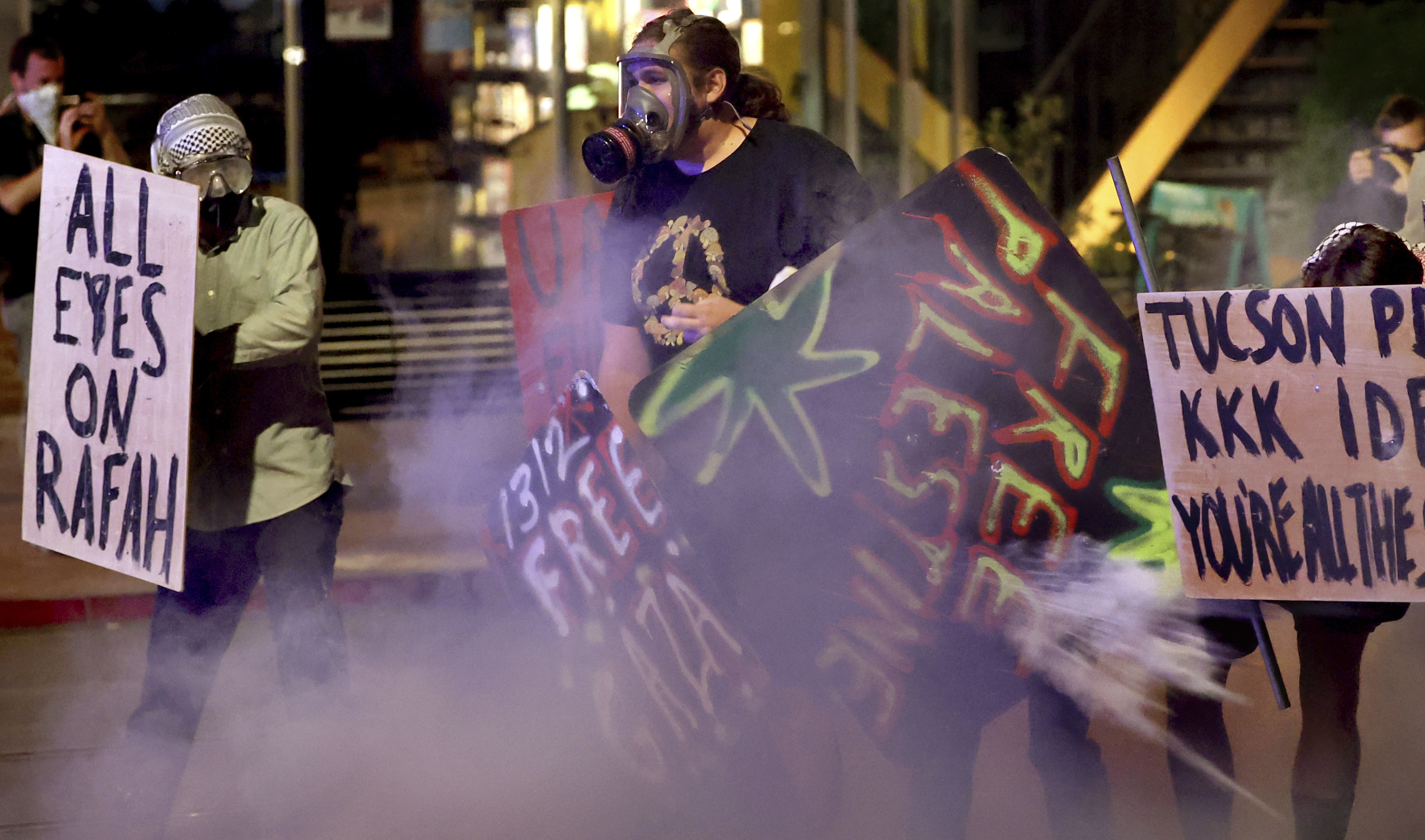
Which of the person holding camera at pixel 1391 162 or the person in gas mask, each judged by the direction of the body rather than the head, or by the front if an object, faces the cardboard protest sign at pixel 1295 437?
the person holding camera

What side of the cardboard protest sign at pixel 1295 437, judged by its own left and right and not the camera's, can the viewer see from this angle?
front

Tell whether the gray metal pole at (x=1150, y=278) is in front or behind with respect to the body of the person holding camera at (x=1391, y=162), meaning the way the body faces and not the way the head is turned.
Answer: in front

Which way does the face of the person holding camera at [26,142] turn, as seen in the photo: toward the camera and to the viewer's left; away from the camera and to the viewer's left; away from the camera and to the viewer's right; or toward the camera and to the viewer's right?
toward the camera and to the viewer's right

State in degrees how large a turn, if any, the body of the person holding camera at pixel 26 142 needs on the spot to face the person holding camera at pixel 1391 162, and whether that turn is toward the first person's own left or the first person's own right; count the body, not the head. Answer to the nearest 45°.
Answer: approximately 45° to the first person's own left

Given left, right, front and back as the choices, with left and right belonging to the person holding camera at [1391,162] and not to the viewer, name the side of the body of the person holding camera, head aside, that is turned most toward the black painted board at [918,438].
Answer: front

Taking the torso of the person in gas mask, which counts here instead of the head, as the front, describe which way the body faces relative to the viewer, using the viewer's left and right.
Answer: facing the viewer and to the left of the viewer

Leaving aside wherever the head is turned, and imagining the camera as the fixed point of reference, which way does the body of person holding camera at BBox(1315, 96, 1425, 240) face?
toward the camera

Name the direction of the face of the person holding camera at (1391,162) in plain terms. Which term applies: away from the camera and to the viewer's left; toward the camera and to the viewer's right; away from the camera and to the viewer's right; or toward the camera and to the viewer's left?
toward the camera and to the viewer's left

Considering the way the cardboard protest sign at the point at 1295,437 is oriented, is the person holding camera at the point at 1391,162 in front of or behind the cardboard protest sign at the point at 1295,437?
behind

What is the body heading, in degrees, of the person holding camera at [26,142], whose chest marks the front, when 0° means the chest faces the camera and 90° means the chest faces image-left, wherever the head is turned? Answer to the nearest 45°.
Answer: approximately 315°
